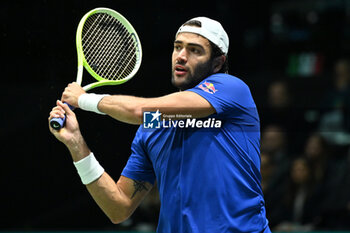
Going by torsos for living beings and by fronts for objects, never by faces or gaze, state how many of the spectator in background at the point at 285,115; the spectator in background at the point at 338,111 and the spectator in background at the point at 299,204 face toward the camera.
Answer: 3

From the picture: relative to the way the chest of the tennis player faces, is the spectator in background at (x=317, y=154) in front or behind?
behind

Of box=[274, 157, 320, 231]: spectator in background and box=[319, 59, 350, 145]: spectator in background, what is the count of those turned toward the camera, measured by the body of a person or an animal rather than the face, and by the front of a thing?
2

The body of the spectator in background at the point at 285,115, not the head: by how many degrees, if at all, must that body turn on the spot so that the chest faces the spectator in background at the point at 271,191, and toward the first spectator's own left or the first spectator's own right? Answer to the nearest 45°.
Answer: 0° — they already face them

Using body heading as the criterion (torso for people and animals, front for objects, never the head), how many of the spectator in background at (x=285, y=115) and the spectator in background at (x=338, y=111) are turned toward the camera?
2

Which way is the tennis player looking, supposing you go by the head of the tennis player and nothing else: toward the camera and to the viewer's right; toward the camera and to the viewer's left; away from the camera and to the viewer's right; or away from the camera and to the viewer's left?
toward the camera and to the viewer's left

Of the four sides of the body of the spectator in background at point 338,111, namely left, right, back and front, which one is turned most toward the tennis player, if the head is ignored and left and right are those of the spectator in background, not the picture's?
front

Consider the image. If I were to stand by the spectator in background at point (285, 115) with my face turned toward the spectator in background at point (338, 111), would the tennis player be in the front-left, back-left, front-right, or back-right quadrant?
back-right
